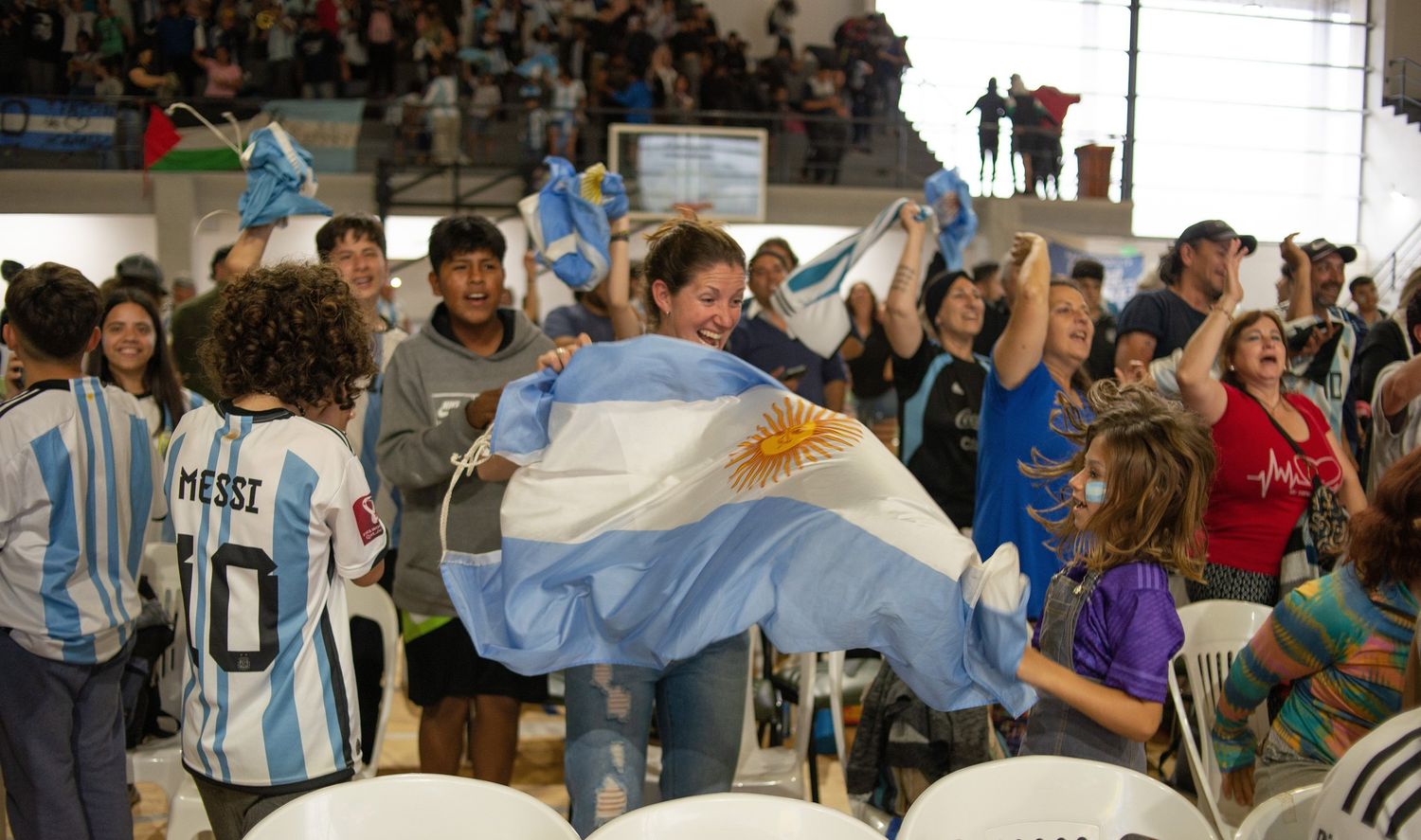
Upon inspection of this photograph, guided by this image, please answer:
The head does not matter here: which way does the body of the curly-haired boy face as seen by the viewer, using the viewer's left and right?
facing away from the viewer and to the right of the viewer

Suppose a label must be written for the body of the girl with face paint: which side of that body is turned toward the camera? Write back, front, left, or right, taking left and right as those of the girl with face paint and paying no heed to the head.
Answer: left

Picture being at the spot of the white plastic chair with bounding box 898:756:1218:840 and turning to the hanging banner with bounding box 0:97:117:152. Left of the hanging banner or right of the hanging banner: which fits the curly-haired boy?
left

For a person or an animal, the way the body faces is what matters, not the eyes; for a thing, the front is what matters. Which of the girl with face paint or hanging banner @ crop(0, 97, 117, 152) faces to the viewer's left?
the girl with face paint

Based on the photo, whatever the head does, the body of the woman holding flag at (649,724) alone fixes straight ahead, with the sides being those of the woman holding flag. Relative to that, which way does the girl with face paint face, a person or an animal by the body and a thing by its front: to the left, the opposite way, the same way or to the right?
to the right
